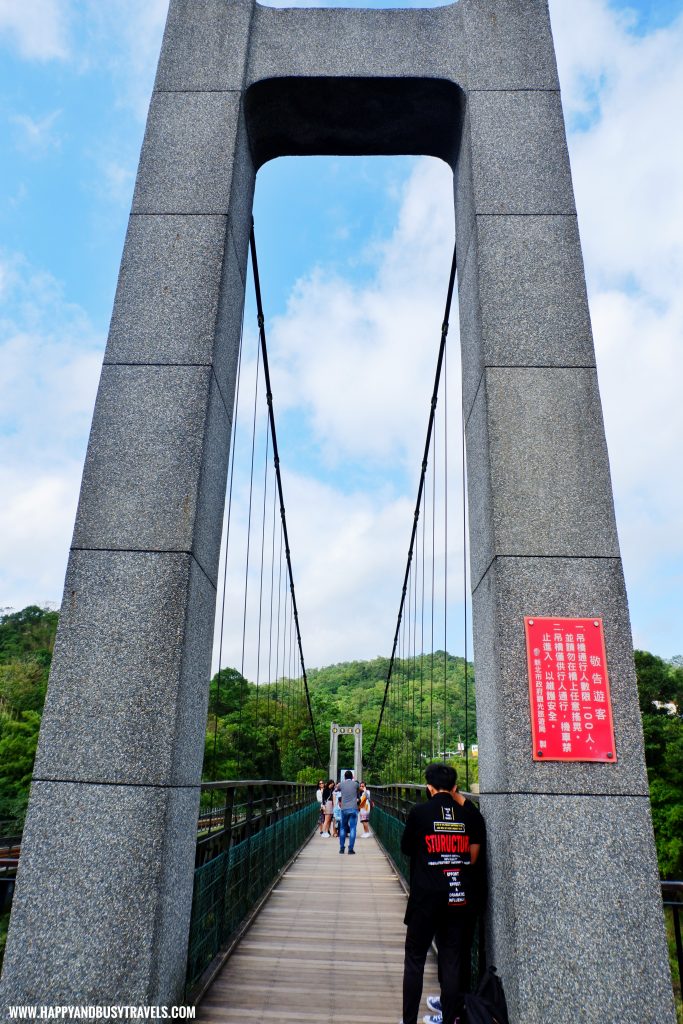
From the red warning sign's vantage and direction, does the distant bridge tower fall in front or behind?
behind

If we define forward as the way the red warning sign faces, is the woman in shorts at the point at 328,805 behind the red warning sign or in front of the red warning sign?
behind

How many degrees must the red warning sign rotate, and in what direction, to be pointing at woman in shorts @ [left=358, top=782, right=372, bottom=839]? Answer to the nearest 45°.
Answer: approximately 180°

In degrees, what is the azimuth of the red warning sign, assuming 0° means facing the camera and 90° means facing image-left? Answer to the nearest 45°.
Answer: approximately 0°

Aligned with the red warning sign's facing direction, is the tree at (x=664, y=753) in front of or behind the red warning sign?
behind

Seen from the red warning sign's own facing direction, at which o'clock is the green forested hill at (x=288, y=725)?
The green forested hill is roughly at 5 o'clock from the red warning sign.

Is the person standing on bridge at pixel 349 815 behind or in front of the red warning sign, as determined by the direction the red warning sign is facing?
behind
